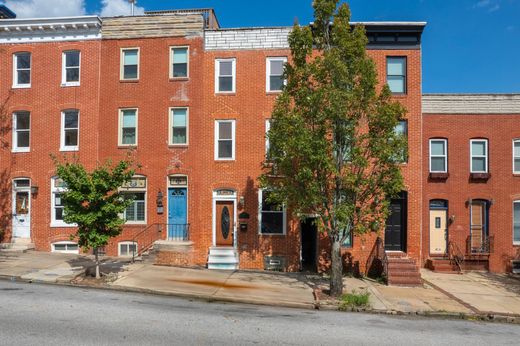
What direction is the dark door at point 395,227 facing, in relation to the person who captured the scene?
facing the viewer

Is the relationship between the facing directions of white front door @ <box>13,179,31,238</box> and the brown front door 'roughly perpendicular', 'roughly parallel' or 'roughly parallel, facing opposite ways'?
roughly parallel

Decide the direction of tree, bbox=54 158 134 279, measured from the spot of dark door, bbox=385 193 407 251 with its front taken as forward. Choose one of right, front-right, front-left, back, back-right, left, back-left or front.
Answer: front-right

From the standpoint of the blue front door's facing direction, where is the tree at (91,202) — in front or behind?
in front

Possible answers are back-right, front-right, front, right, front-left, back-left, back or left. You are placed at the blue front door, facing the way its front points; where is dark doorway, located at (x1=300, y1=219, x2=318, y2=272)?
left

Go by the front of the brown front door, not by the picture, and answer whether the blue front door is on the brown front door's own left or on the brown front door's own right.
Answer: on the brown front door's own right

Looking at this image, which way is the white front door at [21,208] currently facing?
toward the camera

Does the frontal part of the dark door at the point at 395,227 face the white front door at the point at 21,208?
no

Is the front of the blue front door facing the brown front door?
no

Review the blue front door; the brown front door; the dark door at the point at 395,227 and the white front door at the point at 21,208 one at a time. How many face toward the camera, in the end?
4

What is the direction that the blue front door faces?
toward the camera

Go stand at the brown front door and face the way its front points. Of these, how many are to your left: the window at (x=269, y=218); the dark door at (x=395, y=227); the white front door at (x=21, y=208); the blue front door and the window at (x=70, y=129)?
2

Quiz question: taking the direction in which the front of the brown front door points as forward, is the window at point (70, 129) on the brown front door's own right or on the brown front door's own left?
on the brown front door's own right
